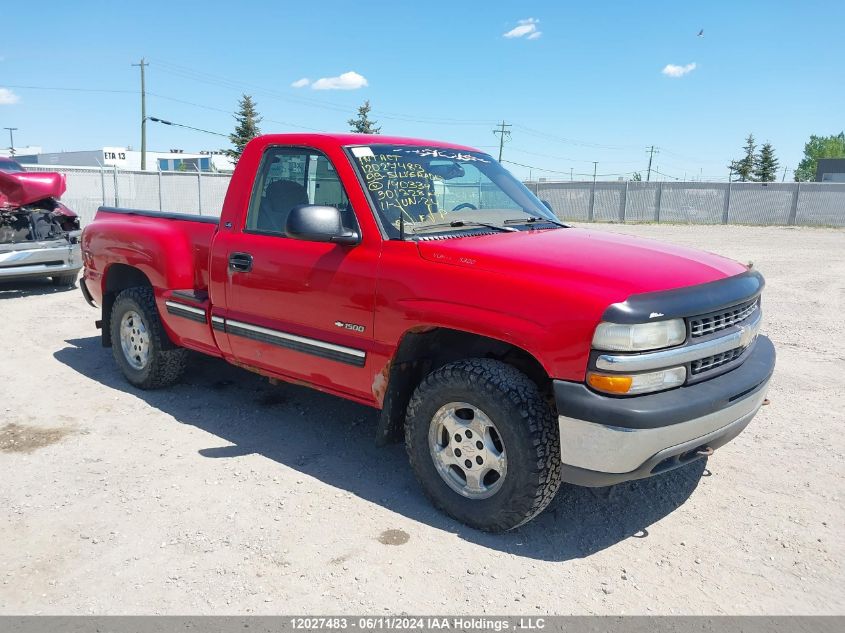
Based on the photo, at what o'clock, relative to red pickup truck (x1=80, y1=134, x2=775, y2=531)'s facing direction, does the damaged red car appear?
The damaged red car is roughly at 6 o'clock from the red pickup truck.

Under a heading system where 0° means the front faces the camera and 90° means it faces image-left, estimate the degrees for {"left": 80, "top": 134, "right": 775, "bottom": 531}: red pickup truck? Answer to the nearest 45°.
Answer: approximately 315°
